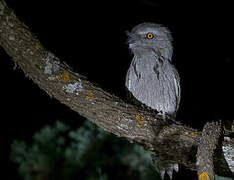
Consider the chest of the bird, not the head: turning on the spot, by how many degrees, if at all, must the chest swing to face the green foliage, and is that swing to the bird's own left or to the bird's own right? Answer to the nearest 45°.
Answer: approximately 90° to the bird's own right

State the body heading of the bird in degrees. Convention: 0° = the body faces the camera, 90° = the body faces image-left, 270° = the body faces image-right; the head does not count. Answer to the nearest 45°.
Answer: approximately 45°
